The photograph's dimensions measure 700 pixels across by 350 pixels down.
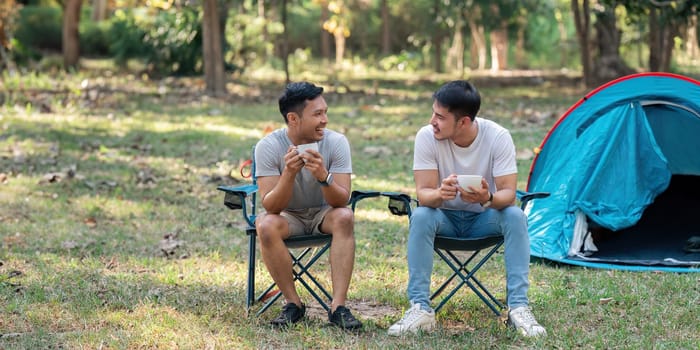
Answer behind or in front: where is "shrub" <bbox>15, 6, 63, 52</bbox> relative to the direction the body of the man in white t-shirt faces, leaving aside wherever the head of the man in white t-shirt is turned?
behind

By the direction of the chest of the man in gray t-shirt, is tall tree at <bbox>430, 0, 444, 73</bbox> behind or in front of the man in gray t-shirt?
behind

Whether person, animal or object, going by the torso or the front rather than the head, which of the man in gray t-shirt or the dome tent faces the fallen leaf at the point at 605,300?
the dome tent

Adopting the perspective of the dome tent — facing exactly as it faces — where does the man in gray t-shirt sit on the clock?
The man in gray t-shirt is roughly at 1 o'clock from the dome tent.

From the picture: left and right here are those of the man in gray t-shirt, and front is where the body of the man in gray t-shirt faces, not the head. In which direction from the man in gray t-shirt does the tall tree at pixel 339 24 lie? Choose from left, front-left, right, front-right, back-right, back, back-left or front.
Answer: back

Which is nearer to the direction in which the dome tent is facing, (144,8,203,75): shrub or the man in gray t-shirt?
the man in gray t-shirt

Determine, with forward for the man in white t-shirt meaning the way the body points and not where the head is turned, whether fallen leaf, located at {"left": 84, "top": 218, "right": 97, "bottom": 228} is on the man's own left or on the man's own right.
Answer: on the man's own right
